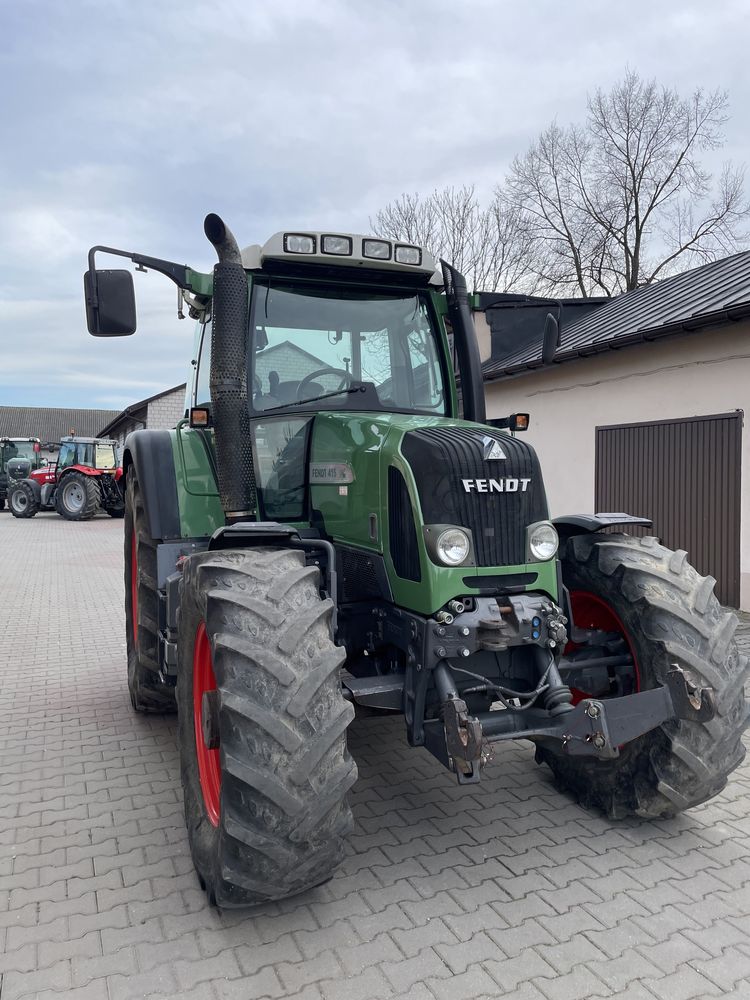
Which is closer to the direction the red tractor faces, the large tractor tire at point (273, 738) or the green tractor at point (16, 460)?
the green tractor

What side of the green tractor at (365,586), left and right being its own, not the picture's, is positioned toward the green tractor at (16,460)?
back

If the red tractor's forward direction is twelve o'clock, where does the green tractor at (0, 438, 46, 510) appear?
The green tractor is roughly at 1 o'clock from the red tractor.

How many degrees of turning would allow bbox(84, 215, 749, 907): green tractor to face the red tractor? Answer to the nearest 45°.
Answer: approximately 180°

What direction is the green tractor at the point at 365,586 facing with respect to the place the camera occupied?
facing the viewer and to the right of the viewer

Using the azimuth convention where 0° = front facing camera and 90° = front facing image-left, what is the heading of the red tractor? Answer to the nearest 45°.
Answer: approximately 135°

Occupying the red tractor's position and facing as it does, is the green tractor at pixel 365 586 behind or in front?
behind

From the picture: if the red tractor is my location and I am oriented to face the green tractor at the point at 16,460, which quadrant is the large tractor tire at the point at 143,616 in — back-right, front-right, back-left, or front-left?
back-left

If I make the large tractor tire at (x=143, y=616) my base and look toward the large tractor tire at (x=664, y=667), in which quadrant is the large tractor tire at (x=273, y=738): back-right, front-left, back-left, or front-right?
front-right
